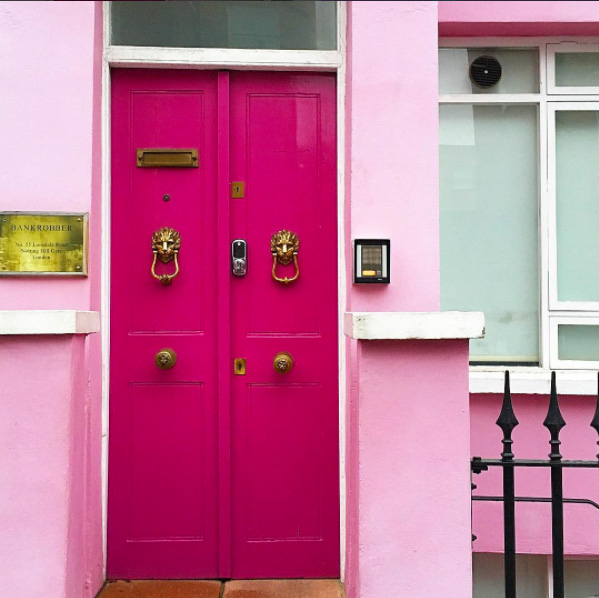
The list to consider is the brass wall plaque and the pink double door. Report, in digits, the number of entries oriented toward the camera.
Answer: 2

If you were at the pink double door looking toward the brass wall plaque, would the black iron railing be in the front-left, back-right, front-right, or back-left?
back-left

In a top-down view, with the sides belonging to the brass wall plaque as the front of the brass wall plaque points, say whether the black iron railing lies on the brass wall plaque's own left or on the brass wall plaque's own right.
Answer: on the brass wall plaque's own left

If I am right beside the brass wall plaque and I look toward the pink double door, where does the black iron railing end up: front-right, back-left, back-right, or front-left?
front-right

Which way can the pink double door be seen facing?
toward the camera

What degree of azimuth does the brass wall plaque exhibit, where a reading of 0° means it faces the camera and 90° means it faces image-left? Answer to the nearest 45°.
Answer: approximately 0°

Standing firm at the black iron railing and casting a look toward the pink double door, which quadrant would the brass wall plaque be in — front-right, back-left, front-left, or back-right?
front-left

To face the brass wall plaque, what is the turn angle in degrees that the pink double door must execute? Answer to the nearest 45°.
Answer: approximately 90° to its right

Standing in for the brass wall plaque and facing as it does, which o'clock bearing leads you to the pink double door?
The pink double door is roughly at 9 o'clock from the brass wall plaque.

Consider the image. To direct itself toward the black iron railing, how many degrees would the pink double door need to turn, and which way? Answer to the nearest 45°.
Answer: approximately 45° to its left
